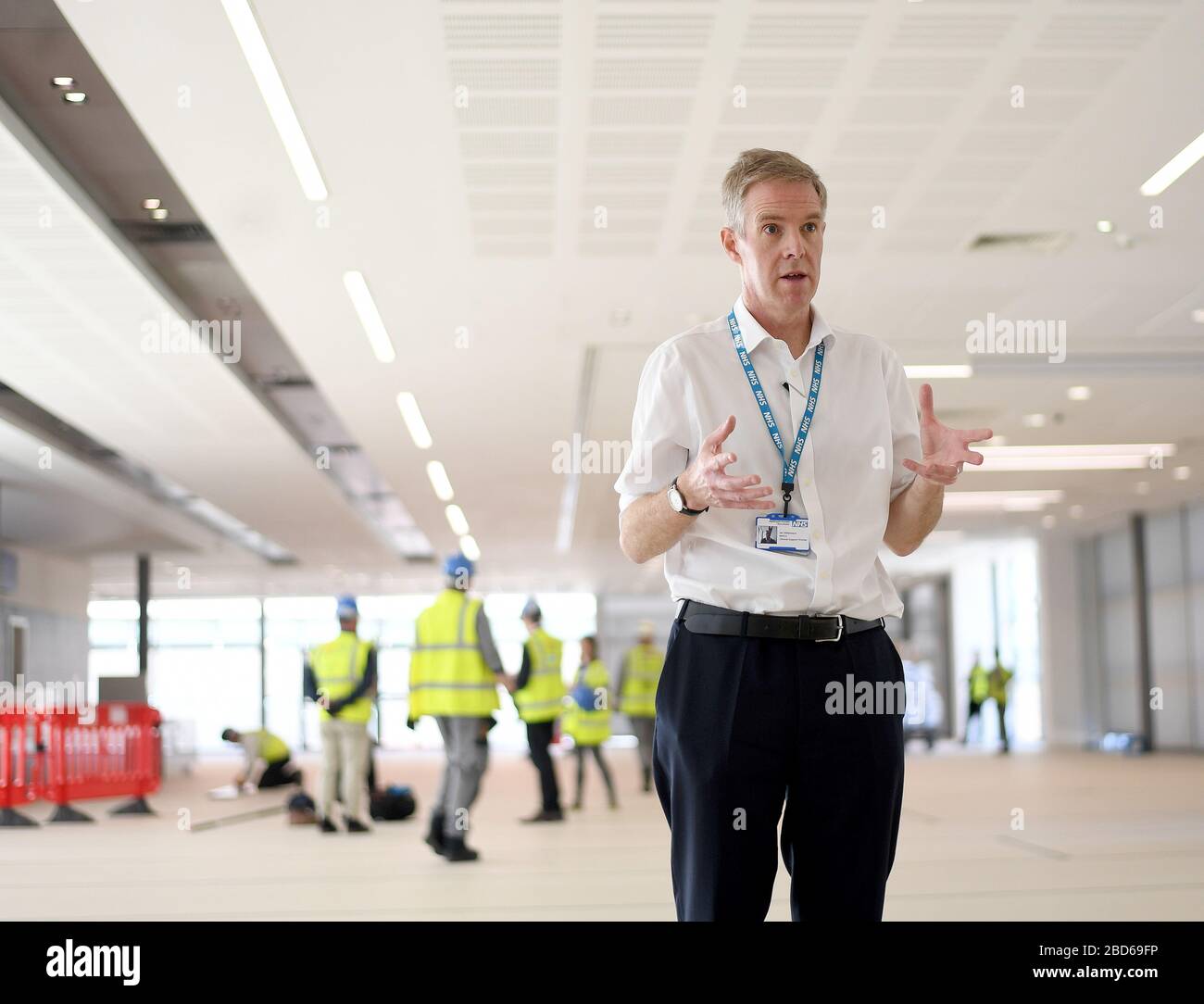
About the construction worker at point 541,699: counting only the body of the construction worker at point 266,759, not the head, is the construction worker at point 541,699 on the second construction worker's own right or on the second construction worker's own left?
on the second construction worker's own left

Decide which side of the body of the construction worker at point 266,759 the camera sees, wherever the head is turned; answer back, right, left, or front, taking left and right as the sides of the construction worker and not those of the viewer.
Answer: left

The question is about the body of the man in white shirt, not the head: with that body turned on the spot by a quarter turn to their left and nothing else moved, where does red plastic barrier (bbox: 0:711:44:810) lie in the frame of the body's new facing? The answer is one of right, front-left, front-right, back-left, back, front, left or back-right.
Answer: left

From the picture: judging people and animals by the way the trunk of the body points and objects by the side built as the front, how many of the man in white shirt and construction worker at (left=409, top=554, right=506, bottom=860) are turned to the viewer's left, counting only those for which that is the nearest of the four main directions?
0

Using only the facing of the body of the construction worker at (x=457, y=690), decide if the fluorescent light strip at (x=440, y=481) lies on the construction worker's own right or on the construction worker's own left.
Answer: on the construction worker's own left

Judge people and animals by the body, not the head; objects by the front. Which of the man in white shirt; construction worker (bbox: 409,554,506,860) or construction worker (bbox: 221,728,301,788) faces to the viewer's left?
construction worker (bbox: 221,728,301,788)

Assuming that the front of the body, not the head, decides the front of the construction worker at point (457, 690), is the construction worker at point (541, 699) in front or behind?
in front

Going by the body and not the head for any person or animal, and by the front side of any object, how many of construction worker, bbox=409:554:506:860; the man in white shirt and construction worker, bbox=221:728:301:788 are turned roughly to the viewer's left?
1

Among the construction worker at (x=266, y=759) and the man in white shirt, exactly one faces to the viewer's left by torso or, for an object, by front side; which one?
the construction worker

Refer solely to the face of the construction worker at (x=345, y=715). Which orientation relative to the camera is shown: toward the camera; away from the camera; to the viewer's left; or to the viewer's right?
away from the camera

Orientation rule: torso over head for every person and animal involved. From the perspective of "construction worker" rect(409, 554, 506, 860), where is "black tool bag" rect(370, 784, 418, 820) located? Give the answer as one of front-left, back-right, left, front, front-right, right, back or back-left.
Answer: front-left

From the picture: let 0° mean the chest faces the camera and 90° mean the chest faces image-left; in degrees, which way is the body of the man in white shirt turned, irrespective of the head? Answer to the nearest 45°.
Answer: approximately 315°

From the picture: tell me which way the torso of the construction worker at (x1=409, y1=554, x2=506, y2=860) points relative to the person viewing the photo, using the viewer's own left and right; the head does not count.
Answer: facing away from the viewer and to the right of the viewer

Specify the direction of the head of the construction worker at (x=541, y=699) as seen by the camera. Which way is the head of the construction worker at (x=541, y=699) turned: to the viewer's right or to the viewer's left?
to the viewer's left
